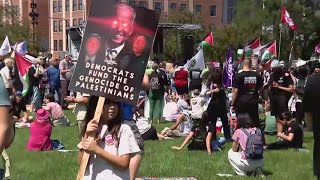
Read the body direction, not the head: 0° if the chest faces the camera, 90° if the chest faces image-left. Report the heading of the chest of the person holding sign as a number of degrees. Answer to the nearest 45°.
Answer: approximately 45°

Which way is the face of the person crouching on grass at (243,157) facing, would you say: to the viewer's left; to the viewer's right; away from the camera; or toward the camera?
away from the camera

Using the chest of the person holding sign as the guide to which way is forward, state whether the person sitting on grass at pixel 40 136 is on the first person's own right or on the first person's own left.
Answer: on the first person's own right
